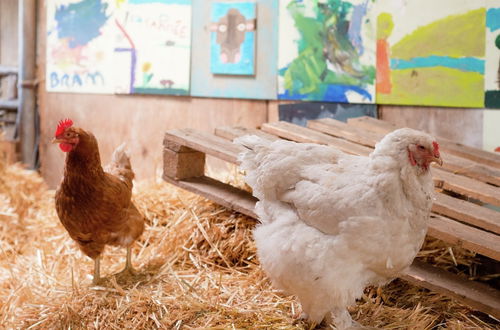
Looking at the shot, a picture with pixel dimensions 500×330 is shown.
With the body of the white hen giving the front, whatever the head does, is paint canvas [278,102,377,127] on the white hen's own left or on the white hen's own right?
on the white hen's own left

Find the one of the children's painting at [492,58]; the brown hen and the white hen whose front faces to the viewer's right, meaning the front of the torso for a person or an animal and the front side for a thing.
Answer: the white hen

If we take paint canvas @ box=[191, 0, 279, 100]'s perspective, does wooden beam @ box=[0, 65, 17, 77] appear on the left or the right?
on its right

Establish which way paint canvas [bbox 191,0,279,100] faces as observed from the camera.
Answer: facing the viewer

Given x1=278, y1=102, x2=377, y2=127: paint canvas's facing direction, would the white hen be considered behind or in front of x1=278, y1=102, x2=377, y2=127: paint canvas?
in front

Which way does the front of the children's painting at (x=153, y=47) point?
toward the camera

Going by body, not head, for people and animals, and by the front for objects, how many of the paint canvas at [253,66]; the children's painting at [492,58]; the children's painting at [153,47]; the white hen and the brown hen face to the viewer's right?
1

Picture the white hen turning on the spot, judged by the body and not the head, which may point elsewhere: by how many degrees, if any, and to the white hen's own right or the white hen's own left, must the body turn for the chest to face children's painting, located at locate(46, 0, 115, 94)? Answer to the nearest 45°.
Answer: approximately 135° to the white hen's own left

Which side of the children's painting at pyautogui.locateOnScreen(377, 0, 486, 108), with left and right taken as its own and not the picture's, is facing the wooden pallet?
front

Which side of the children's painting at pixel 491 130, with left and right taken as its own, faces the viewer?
front

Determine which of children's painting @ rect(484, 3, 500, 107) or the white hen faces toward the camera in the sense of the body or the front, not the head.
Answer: the children's painting

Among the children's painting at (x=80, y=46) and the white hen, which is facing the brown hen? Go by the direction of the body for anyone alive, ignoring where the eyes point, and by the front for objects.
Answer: the children's painting

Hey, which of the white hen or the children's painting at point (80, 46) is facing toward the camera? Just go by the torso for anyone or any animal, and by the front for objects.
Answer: the children's painting

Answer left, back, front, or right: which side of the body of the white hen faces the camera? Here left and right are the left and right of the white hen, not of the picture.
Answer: right
